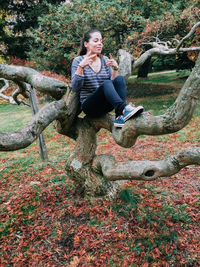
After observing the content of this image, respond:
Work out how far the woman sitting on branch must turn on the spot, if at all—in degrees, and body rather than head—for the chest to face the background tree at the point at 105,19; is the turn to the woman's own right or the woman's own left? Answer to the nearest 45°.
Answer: approximately 135° to the woman's own left

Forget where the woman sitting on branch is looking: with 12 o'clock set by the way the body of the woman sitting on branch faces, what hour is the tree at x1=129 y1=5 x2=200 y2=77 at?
The tree is roughly at 8 o'clock from the woman sitting on branch.

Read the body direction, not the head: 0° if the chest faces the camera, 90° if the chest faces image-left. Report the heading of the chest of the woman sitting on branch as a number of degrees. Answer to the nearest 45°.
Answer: approximately 315°
